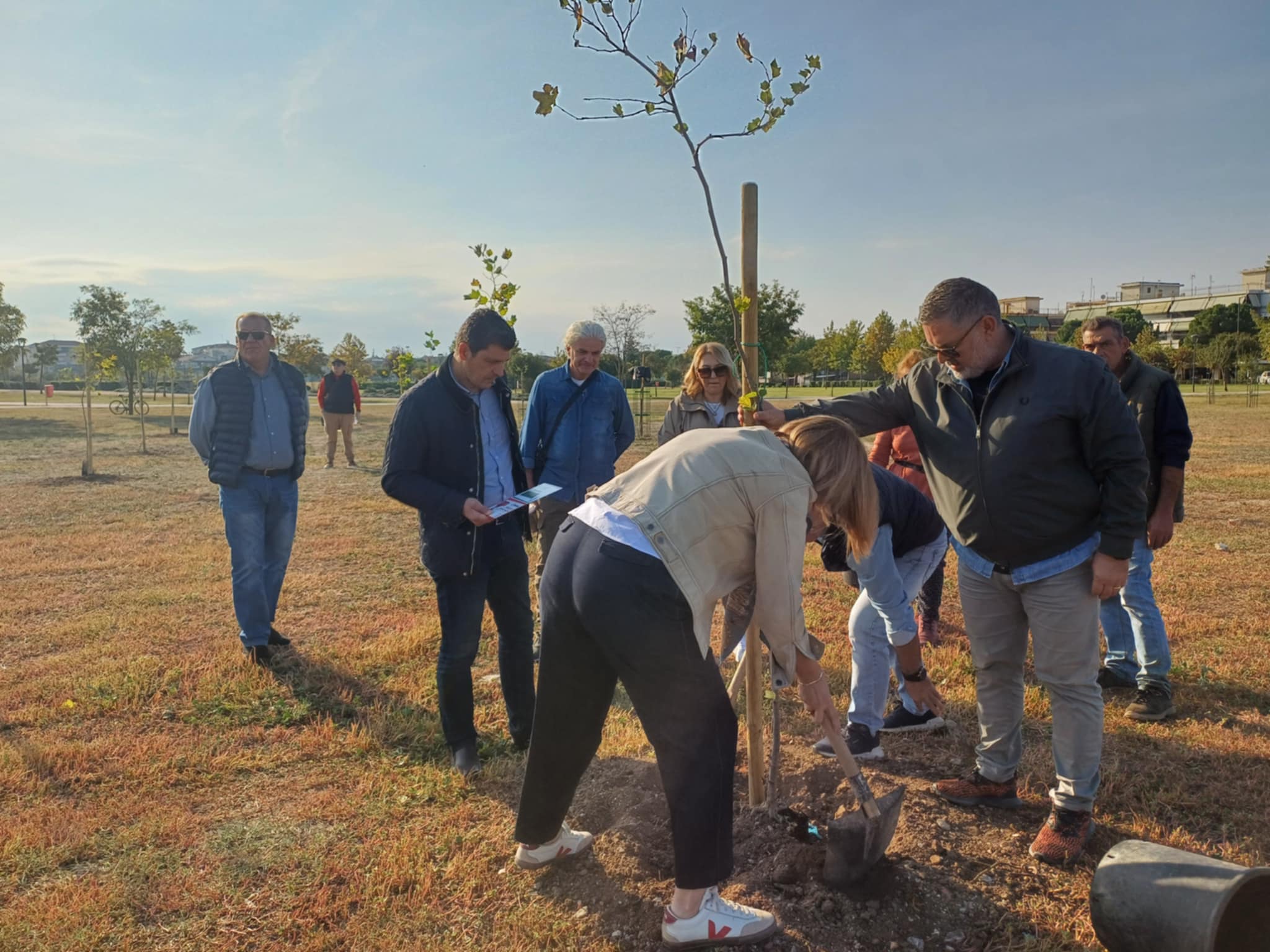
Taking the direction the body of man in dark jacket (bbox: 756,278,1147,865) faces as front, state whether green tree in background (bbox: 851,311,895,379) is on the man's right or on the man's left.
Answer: on the man's right

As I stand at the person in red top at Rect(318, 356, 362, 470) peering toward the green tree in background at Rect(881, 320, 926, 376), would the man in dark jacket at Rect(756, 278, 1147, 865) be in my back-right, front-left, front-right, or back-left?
back-right

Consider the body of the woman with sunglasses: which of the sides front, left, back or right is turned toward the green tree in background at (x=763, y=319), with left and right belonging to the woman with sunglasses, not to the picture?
back

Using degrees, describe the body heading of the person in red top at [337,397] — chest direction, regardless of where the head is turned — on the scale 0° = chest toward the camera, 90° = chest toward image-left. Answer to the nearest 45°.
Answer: approximately 0°

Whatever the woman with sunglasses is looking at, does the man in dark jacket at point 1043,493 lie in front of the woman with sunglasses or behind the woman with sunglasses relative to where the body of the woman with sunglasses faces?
in front

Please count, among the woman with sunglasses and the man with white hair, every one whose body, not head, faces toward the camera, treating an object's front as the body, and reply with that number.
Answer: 2

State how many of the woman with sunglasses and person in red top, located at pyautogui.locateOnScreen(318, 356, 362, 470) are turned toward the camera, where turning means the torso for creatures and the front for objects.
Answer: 2

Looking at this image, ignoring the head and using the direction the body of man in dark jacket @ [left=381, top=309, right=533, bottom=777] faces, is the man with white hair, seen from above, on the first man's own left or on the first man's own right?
on the first man's own left

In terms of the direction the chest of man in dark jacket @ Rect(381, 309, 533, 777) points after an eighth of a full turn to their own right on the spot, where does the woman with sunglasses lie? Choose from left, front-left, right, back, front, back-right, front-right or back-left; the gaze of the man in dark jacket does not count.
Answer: back-left

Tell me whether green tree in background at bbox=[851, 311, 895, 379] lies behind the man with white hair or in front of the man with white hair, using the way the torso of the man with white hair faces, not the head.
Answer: behind

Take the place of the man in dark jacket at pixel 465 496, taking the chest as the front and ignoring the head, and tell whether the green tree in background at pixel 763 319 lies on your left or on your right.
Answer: on your left

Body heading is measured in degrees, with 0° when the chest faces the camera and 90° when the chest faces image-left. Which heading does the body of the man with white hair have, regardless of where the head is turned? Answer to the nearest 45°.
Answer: approximately 0°
